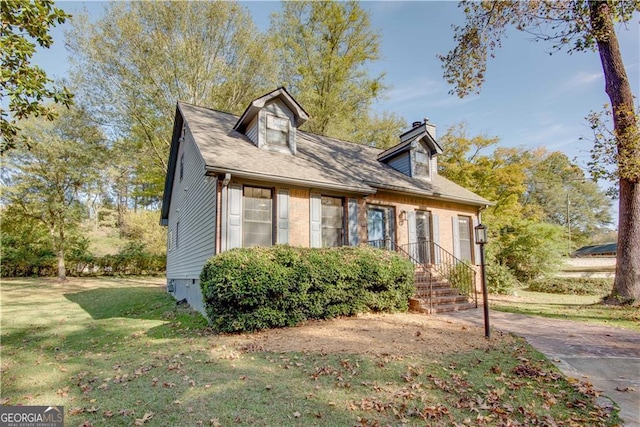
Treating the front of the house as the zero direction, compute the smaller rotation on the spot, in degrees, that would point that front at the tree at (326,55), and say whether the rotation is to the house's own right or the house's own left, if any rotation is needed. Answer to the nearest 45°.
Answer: approximately 135° to the house's own left

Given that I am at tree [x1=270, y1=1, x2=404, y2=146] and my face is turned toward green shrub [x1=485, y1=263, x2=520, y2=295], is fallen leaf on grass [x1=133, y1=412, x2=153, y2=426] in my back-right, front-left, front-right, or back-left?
front-right

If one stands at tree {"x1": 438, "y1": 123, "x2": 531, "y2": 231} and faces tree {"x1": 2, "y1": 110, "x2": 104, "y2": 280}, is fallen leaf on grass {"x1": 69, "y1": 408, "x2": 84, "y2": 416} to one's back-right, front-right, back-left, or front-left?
front-left

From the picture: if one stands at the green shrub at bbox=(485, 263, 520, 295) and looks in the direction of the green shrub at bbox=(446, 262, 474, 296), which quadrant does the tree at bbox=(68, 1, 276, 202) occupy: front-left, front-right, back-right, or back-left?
front-right

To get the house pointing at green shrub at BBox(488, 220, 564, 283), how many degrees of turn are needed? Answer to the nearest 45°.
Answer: approximately 90° to its left

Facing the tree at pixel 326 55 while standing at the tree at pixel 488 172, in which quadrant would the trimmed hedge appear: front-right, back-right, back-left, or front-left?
back-left

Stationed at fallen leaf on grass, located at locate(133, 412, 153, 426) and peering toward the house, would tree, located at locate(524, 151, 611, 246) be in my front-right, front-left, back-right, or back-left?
front-right

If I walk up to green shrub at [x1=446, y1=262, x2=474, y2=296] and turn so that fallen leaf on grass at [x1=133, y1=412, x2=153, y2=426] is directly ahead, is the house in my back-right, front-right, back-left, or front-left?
front-right

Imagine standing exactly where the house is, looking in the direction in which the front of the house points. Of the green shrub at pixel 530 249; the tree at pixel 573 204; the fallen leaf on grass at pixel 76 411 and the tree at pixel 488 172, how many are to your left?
3

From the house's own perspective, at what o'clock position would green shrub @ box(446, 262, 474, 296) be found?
The green shrub is roughly at 10 o'clock from the house.

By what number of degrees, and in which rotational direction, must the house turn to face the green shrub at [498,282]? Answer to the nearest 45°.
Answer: approximately 90° to its left

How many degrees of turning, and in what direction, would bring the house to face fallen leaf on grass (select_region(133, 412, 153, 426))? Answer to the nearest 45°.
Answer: approximately 45° to its right

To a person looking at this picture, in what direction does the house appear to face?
facing the viewer and to the right of the viewer

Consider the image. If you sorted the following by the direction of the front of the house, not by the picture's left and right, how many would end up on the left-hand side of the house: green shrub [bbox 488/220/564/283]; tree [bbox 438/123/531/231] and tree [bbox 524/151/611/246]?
3

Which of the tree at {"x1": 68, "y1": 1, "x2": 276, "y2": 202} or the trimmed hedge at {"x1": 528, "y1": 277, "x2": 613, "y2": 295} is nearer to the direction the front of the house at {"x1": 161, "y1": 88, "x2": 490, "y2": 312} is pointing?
the trimmed hedge

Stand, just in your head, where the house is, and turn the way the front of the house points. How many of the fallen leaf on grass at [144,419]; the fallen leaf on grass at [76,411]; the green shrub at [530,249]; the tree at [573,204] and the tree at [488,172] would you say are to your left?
3

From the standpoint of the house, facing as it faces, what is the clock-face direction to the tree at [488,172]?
The tree is roughly at 9 o'clock from the house.
